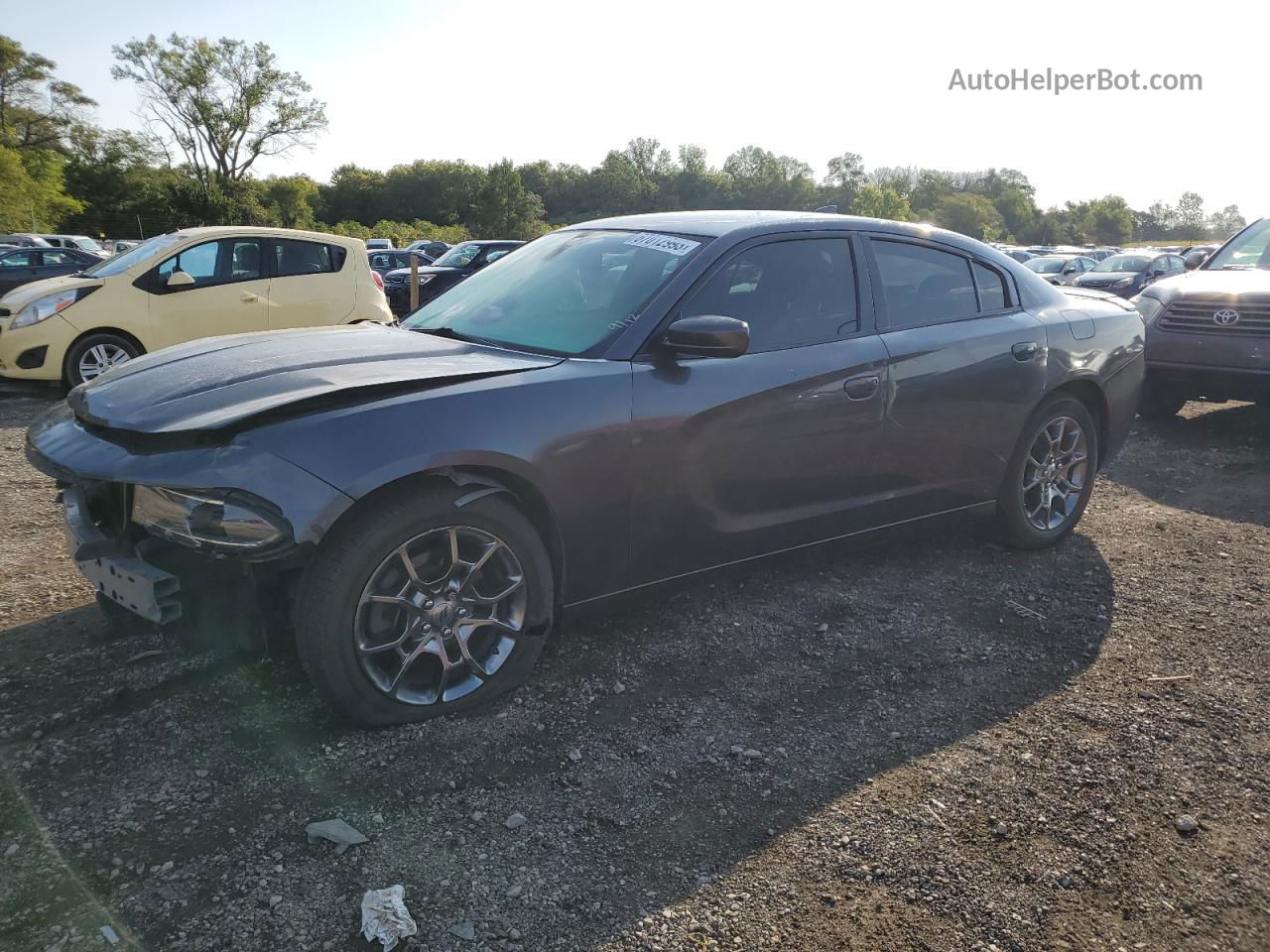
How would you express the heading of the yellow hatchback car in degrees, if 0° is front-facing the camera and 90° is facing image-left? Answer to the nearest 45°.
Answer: approximately 45°

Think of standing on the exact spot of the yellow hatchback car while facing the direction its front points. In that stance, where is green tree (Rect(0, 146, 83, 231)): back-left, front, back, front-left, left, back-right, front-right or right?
back-right

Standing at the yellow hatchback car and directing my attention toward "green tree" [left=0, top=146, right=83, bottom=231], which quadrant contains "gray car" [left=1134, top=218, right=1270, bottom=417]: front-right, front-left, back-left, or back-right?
back-right

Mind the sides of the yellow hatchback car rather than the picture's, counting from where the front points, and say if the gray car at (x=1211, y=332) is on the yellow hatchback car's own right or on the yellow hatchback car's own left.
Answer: on the yellow hatchback car's own left

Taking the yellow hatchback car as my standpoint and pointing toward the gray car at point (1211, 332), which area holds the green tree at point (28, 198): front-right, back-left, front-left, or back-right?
back-left
